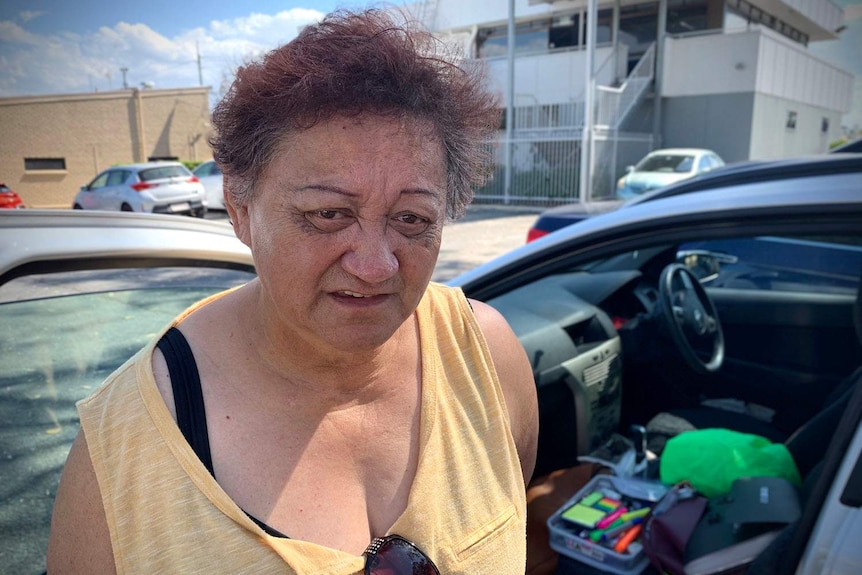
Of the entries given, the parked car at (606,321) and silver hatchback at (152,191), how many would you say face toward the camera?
0

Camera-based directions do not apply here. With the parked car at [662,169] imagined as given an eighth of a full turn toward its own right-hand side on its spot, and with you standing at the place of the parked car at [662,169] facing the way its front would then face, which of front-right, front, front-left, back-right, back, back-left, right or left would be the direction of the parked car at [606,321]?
left

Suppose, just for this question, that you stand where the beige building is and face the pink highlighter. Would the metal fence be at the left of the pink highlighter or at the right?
left

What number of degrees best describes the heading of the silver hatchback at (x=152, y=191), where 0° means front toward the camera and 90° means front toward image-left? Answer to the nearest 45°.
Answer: approximately 135°

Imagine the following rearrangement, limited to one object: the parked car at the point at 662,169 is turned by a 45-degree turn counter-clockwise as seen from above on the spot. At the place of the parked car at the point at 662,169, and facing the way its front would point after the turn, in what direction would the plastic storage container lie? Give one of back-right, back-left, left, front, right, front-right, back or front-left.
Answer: front

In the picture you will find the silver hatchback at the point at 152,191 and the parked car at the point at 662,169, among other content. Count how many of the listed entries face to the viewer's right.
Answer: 0

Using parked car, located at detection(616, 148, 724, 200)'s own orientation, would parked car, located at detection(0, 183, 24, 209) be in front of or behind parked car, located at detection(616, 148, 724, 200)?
in front

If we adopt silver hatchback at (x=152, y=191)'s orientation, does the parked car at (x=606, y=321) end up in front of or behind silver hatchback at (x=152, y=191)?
behind

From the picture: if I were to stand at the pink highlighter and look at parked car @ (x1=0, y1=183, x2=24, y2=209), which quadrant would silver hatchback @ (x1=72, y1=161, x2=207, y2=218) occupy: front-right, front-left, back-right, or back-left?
front-right

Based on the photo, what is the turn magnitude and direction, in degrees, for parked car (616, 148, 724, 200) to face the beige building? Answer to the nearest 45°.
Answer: approximately 45° to its right

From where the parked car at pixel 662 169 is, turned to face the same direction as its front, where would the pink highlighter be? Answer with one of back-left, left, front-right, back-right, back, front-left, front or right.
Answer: front-left

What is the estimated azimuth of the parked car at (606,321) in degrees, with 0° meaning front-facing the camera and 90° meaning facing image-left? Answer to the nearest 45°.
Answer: approximately 135°

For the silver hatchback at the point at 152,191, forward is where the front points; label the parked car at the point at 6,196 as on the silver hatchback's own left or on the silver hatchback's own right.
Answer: on the silver hatchback's own left

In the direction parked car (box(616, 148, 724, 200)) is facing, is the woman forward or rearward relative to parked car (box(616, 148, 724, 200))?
forward

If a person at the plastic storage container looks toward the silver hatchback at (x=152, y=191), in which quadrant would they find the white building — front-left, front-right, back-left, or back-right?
front-right
